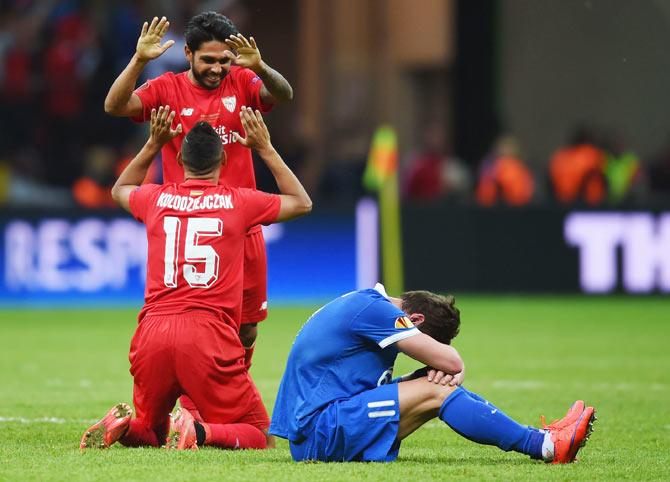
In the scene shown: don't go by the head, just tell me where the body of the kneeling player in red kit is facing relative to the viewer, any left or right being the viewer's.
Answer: facing away from the viewer

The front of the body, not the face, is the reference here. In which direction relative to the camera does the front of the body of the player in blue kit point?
to the viewer's right

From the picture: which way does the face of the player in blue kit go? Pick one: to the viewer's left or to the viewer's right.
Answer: to the viewer's right

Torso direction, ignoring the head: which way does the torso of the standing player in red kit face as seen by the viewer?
toward the camera

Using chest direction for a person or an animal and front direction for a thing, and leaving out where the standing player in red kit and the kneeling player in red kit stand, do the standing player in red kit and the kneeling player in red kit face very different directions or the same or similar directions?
very different directions

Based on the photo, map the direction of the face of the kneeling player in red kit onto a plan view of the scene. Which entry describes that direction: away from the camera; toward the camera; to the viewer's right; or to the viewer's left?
away from the camera

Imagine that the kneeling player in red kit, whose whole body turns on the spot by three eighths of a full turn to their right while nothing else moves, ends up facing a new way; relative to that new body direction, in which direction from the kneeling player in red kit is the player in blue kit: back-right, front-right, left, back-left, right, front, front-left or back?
front
